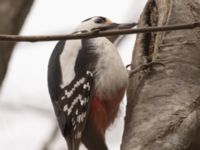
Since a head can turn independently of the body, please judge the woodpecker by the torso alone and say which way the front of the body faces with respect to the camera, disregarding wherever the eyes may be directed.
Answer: to the viewer's right
